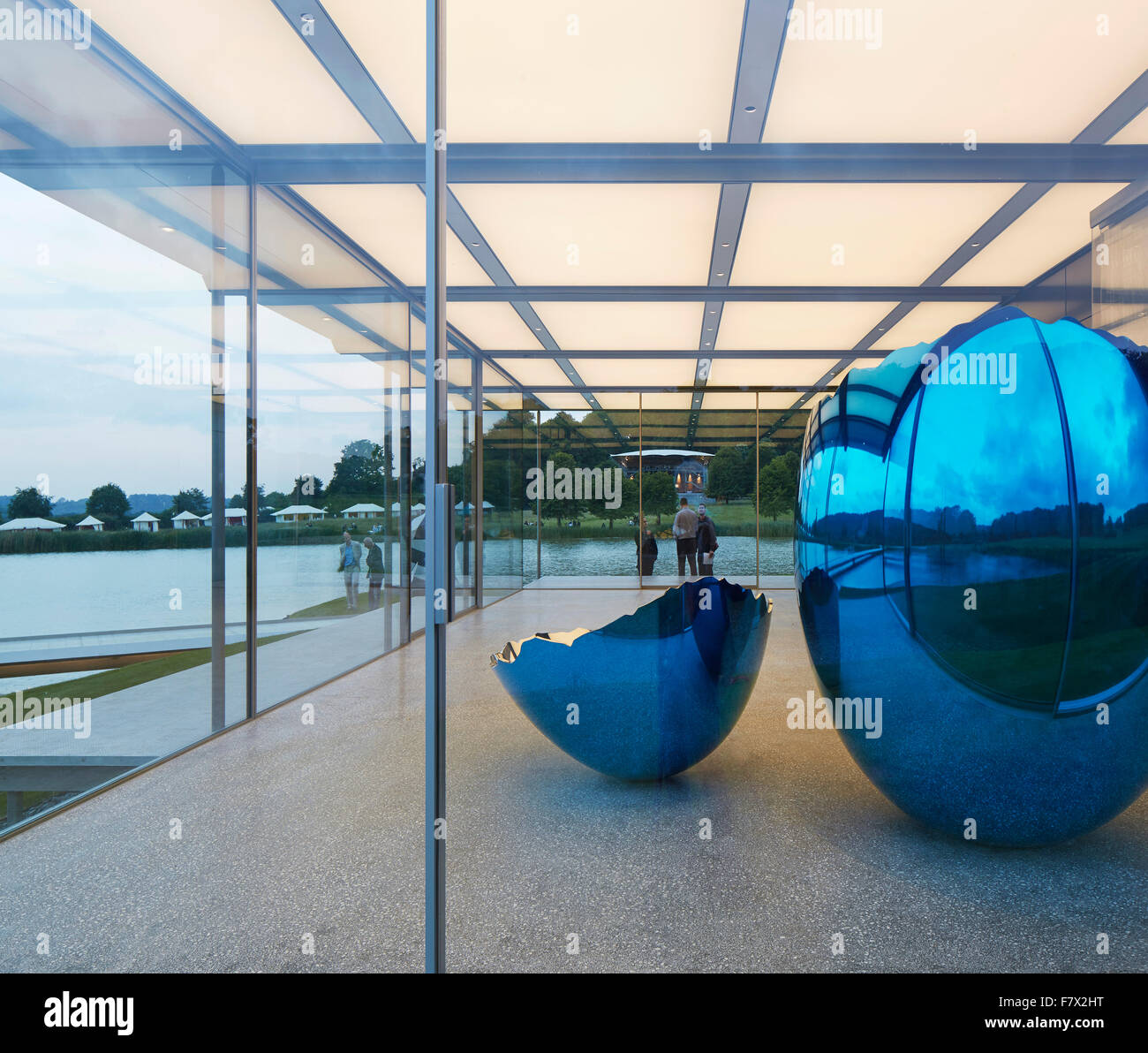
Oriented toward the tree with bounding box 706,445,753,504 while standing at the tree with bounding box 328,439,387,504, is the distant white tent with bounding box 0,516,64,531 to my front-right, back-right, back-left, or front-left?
back-right

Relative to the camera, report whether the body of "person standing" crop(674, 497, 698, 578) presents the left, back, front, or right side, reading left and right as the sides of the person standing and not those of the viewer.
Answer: back

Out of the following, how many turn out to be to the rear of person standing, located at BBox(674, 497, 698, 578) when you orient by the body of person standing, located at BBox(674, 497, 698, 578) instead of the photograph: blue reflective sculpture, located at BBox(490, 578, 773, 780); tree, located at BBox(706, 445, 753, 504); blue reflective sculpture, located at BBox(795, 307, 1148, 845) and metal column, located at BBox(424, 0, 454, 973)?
3

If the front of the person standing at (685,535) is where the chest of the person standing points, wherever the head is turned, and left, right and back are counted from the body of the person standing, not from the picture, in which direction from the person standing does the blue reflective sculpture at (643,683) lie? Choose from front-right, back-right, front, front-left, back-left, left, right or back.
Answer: back

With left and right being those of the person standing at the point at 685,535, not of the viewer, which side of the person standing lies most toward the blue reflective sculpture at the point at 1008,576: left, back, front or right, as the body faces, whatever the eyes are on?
back

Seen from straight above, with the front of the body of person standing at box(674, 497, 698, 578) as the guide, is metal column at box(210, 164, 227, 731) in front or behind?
behind

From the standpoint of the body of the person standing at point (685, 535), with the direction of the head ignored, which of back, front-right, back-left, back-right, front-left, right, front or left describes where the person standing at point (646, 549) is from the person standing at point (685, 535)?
left

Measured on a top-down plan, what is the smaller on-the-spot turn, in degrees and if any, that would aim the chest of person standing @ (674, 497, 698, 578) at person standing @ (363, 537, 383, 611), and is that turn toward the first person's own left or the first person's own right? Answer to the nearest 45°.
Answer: approximately 135° to the first person's own left

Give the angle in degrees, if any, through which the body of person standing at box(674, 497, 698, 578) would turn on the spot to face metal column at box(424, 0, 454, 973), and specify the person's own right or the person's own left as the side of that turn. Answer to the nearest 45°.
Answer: approximately 180°
